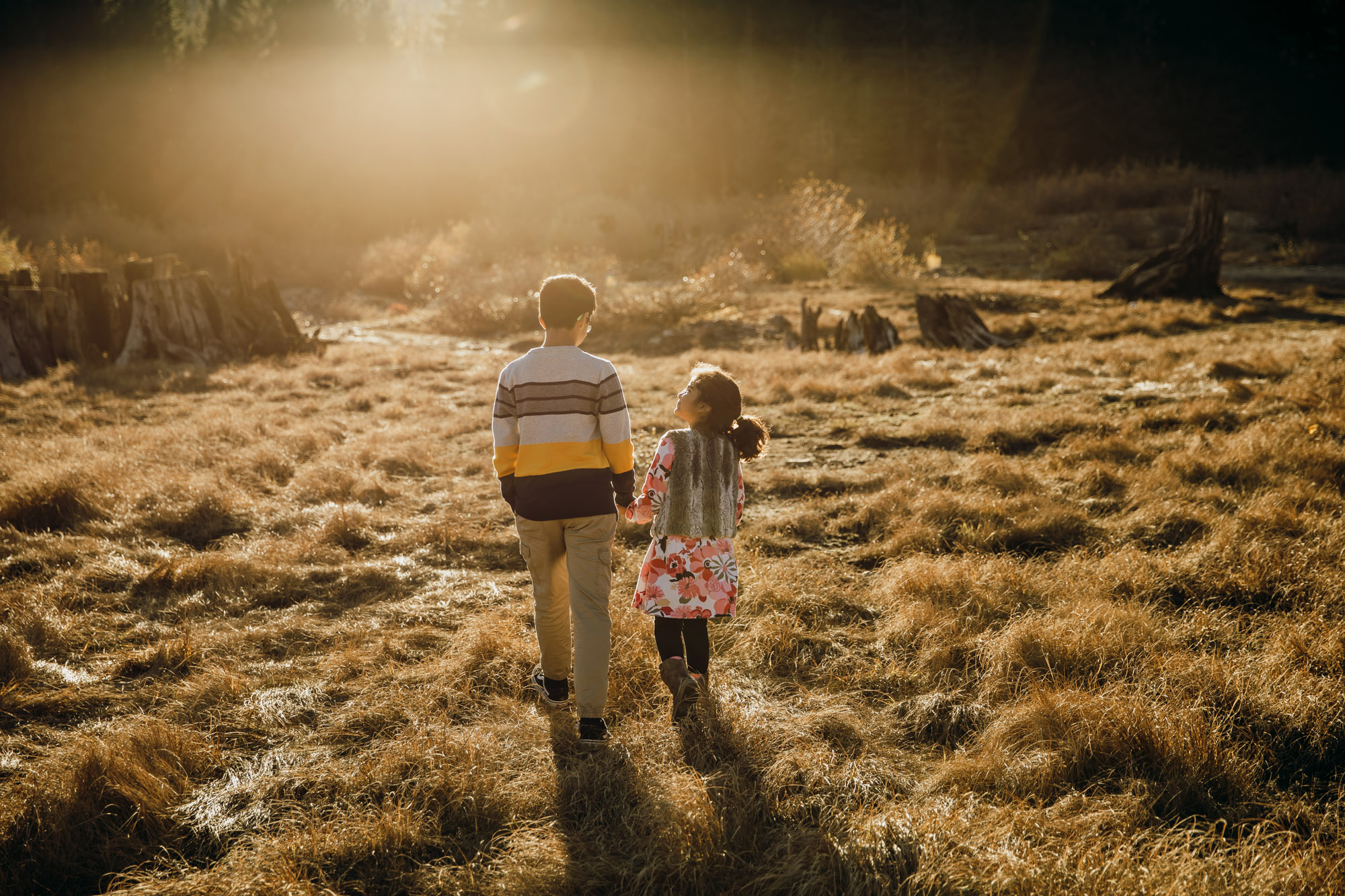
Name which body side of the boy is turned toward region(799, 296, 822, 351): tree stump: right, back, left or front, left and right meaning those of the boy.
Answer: front

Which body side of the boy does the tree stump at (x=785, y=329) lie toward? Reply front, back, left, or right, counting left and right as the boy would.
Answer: front

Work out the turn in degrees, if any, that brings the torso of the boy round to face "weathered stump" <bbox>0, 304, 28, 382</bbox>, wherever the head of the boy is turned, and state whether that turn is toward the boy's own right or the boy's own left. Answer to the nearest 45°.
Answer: approximately 45° to the boy's own left

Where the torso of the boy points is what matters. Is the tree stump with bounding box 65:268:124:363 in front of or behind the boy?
in front

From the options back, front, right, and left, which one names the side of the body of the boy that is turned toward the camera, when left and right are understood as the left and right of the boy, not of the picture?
back

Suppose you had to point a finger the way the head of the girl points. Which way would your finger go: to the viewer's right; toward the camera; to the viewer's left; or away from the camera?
to the viewer's left

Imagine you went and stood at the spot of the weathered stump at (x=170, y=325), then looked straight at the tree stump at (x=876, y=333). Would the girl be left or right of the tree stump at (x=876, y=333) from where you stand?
right

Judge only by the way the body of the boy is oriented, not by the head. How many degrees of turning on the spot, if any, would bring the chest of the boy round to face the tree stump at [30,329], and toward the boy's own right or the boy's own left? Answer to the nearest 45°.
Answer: approximately 45° to the boy's own left

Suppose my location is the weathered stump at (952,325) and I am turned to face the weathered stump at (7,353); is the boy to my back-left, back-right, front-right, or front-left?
front-left

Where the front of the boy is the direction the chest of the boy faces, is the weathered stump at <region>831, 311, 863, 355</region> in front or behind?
in front
